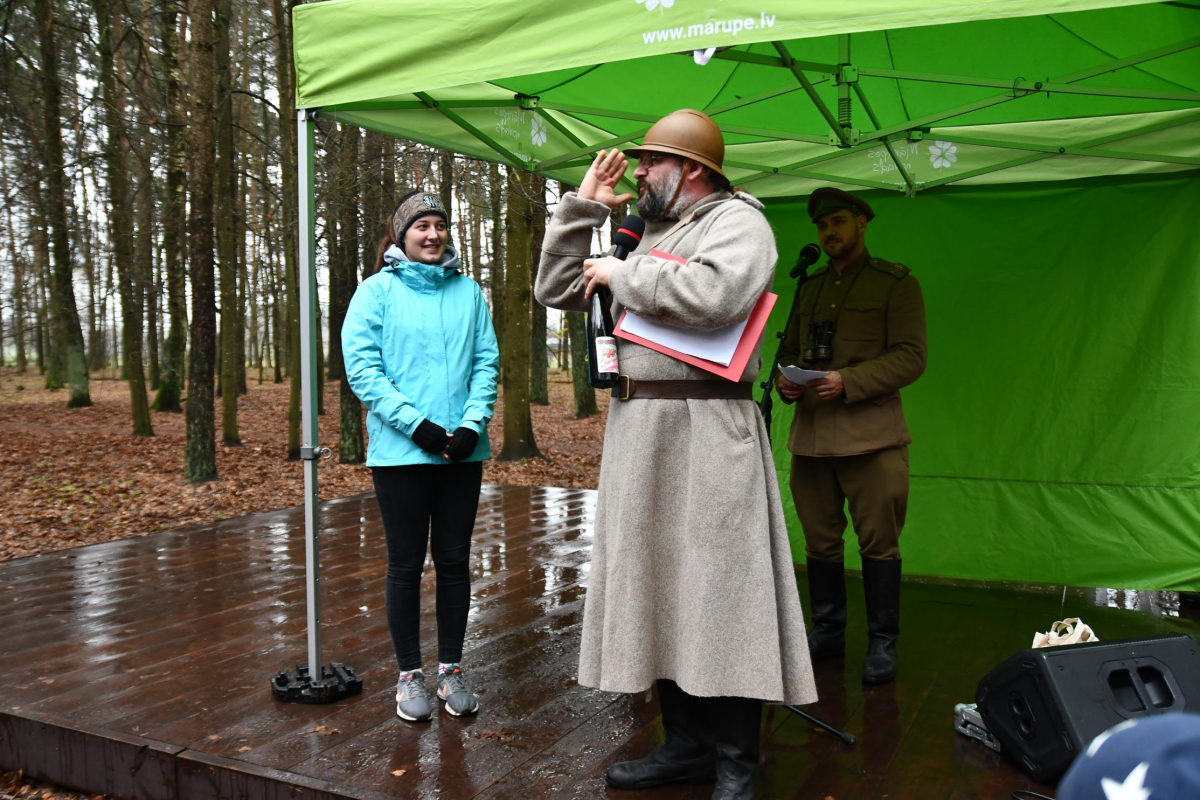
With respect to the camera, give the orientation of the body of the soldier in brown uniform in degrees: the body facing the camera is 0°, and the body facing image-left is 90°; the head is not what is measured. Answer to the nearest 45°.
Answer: approximately 45°

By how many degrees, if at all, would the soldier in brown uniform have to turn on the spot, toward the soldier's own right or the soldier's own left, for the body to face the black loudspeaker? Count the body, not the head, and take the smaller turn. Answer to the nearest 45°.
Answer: approximately 90° to the soldier's own left

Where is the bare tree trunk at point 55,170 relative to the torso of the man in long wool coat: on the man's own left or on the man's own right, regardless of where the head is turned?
on the man's own right

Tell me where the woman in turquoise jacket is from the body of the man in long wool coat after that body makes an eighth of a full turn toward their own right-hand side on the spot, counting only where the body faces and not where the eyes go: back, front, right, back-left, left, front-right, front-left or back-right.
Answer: front

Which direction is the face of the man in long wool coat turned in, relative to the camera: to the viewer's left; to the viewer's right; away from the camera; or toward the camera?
to the viewer's left

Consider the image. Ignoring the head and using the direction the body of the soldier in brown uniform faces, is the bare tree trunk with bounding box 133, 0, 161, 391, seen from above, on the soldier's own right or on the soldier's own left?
on the soldier's own right

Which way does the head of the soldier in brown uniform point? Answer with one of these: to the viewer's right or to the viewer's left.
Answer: to the viewer's left

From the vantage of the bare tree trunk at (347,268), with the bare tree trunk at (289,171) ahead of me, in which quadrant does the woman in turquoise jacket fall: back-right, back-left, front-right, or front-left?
back-left

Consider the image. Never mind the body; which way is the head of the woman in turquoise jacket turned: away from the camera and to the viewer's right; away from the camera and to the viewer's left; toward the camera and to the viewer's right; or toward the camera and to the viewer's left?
toward the camera and to the viewer's right

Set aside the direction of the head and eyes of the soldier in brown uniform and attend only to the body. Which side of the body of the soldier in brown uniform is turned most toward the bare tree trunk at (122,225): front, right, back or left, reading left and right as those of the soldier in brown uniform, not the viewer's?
right

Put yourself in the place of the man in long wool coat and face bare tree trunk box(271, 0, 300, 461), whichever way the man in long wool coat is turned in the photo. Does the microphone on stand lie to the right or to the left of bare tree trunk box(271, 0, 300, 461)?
right

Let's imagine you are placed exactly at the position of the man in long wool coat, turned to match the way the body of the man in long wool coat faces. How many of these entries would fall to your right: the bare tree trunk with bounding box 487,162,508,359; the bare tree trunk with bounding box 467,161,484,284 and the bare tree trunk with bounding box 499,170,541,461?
3

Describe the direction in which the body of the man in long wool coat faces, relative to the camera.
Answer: to the viewer's left
